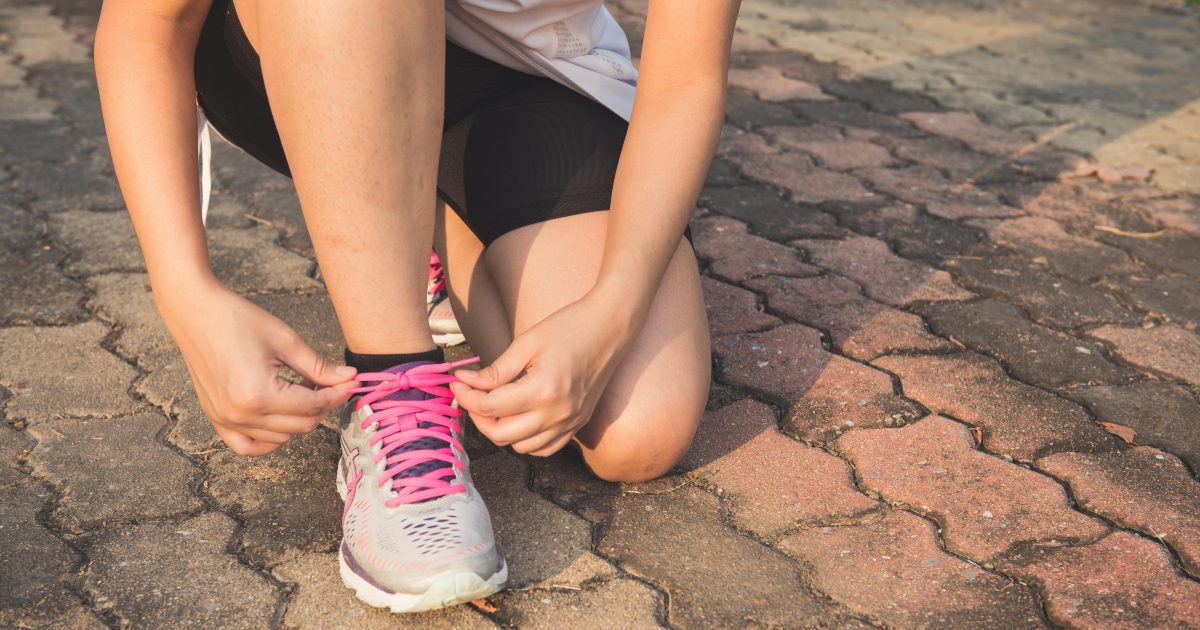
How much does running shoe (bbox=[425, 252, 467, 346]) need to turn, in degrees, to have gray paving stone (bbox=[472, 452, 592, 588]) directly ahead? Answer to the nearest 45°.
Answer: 0° — it already faces it

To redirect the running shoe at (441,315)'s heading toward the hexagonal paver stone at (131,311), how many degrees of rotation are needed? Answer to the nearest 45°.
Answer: approximately 90° to its right

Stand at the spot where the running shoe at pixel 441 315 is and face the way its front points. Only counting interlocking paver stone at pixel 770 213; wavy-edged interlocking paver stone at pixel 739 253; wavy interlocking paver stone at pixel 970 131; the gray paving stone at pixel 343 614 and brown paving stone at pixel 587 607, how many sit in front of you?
2

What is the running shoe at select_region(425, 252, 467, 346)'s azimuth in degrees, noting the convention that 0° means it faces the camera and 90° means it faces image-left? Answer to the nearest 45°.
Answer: approximately 0°

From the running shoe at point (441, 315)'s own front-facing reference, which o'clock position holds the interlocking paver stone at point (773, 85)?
The interlocking paver stone is roughly at 7 o'clock from the running shoe.

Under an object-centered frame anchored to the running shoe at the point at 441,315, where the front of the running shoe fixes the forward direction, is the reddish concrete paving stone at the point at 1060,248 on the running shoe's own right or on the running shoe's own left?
on the running shoe's own left

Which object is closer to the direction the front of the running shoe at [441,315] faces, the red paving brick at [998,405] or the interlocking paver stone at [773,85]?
the red paving brick

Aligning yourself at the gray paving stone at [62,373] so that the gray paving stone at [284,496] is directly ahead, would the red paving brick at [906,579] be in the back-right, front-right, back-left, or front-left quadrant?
front-left

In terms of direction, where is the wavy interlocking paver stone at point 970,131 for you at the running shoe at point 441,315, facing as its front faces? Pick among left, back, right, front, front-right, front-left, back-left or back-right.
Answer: back-left

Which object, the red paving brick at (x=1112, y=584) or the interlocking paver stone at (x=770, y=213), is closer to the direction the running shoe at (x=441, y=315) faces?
the red paving brick

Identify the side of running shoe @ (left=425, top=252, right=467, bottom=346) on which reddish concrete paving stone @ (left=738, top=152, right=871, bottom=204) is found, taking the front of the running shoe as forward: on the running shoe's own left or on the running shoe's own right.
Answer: on the running shoe's own left

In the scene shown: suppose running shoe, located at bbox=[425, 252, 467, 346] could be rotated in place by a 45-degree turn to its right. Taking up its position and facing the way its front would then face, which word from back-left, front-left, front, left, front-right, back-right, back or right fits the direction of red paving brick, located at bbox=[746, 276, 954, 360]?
back-left

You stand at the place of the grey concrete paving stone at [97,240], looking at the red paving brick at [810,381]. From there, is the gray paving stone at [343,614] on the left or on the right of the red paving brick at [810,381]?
right

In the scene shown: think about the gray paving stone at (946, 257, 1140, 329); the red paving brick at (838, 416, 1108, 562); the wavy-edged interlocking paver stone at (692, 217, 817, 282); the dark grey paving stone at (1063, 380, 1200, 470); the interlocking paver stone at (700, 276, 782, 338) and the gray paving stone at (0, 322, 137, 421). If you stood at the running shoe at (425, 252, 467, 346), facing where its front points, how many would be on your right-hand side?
1

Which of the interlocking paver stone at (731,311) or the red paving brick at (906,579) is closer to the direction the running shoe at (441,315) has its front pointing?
the red paving brick

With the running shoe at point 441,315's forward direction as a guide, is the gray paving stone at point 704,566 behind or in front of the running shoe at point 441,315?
in front

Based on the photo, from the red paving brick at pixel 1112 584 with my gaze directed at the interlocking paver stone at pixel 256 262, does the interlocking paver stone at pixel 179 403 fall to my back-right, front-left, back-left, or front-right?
front-left

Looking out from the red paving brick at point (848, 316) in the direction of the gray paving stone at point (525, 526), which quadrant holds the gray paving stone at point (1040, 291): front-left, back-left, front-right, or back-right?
back-left

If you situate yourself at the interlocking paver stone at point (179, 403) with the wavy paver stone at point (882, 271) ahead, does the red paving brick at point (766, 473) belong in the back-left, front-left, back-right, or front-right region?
front-right
